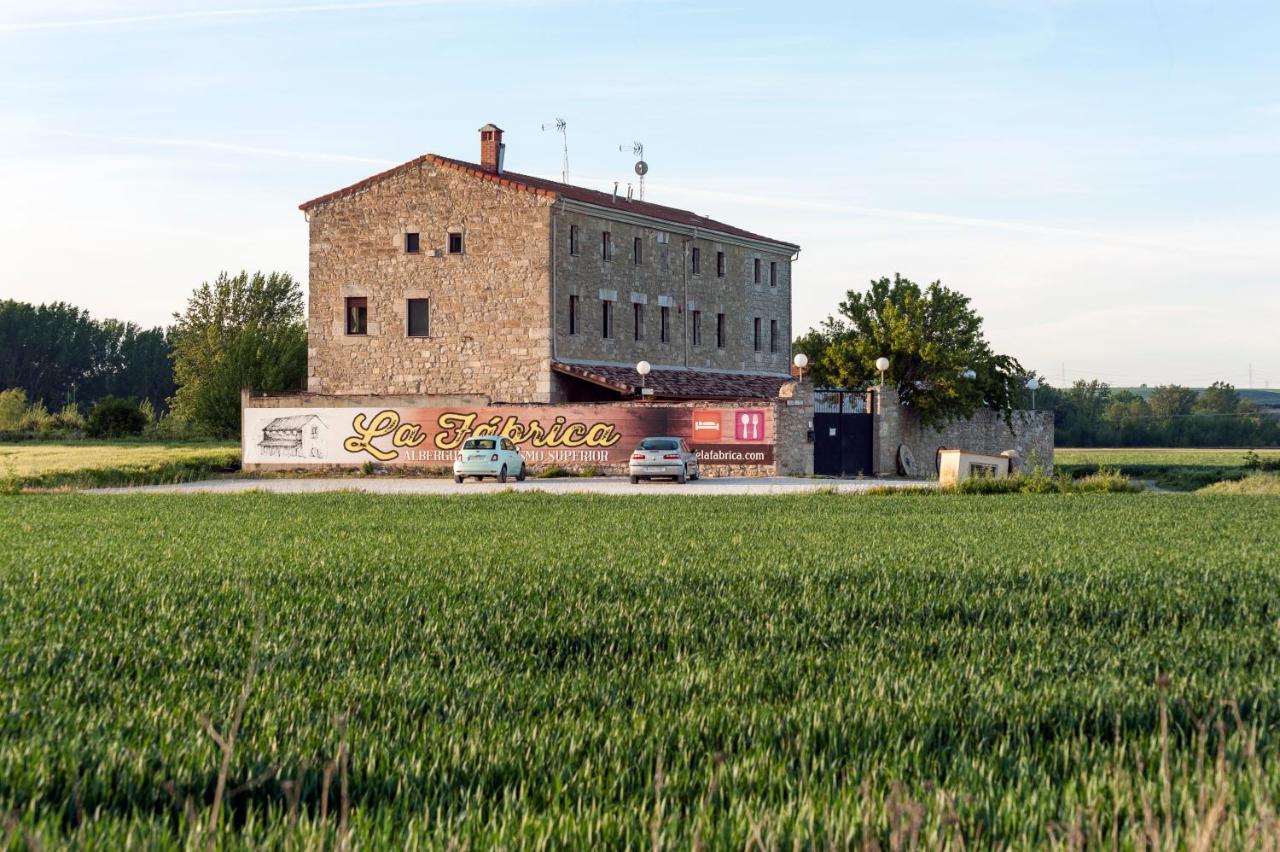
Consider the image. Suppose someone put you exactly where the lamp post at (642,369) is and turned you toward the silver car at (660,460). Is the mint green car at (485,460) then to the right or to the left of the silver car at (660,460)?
right

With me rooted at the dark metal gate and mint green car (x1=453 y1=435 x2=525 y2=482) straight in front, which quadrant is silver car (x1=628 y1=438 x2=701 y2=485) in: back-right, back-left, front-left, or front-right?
front-left

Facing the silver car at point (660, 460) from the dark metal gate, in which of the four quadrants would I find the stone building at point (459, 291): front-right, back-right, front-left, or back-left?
front-right
